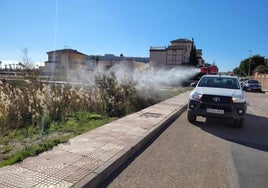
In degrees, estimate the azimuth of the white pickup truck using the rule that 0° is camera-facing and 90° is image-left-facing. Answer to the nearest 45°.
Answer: approximately 0°
